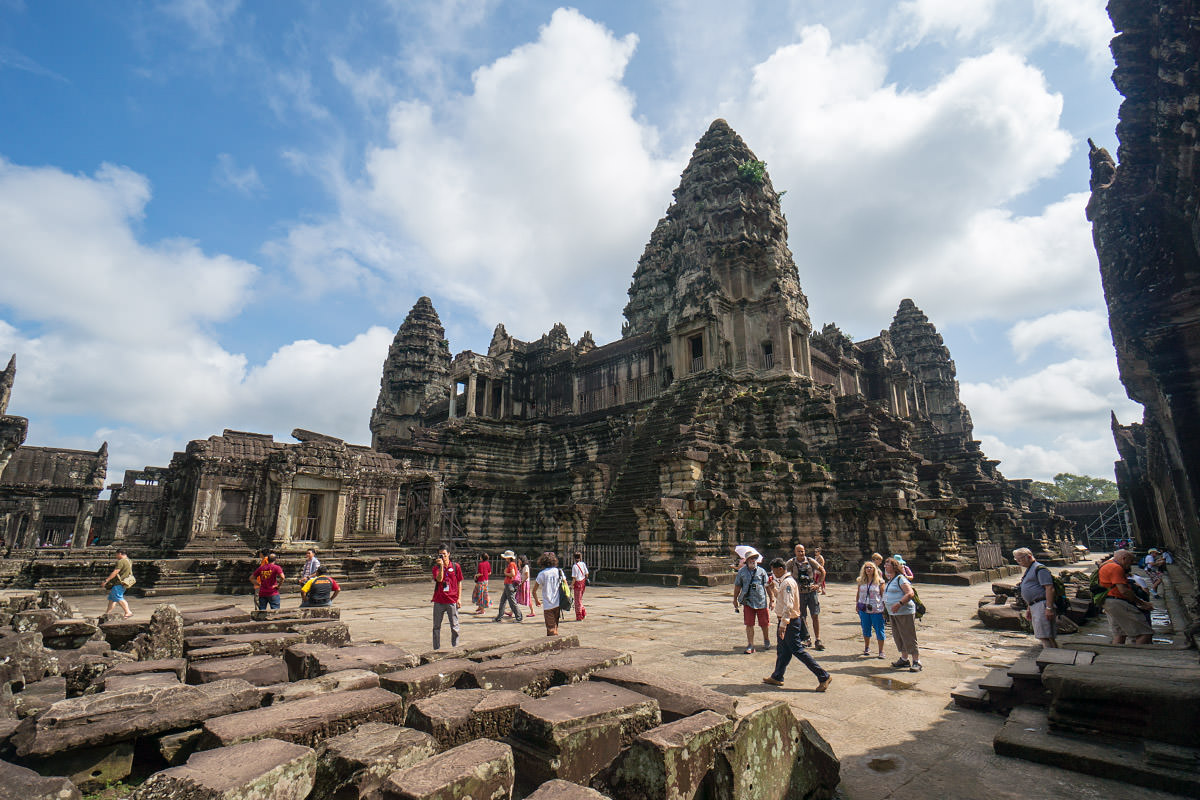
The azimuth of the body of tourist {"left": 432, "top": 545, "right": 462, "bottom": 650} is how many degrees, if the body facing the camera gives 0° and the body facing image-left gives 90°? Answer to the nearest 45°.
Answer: approximately 0°

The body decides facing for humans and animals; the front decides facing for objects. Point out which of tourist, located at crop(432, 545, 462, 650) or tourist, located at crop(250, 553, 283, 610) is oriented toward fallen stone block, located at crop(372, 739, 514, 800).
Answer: tourist, located at crop(432, 545, 462, 650)

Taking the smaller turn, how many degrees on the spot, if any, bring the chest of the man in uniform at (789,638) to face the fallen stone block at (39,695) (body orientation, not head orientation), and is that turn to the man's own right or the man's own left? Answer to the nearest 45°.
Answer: approximately 45° to the man's own left

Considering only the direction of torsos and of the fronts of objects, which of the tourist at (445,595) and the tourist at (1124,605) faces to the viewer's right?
the tourist at (1124,605)

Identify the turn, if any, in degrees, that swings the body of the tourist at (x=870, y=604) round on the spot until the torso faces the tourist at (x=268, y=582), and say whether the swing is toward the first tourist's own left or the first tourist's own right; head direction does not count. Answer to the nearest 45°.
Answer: approximately 90° to the first tourist's own right

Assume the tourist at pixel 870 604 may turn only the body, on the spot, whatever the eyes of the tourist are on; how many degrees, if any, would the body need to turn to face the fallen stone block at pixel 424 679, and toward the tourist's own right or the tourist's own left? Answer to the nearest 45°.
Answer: approximately 45° to the tourist's own right

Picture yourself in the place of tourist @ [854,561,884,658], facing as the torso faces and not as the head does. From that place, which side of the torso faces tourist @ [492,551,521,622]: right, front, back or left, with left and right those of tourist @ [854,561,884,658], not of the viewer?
right

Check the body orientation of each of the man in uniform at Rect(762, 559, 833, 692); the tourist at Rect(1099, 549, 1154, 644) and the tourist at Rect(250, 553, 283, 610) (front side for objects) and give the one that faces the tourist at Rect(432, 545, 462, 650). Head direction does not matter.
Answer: the man in uniform at Rect(762, 559, 833, 692)

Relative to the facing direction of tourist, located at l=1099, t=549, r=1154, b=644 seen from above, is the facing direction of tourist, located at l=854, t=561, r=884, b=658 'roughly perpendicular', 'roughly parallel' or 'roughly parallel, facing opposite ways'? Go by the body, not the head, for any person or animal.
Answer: roughly perpendicular
